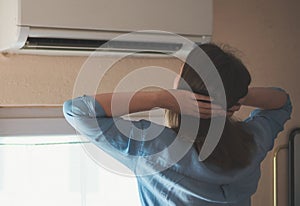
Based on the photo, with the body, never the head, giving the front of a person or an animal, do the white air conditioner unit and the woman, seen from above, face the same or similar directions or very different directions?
very different directions

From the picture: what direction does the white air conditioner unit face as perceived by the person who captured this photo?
facing the viewer and to the right of the viewer

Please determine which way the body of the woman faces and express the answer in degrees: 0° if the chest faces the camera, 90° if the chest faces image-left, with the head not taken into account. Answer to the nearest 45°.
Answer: approximately 135°
